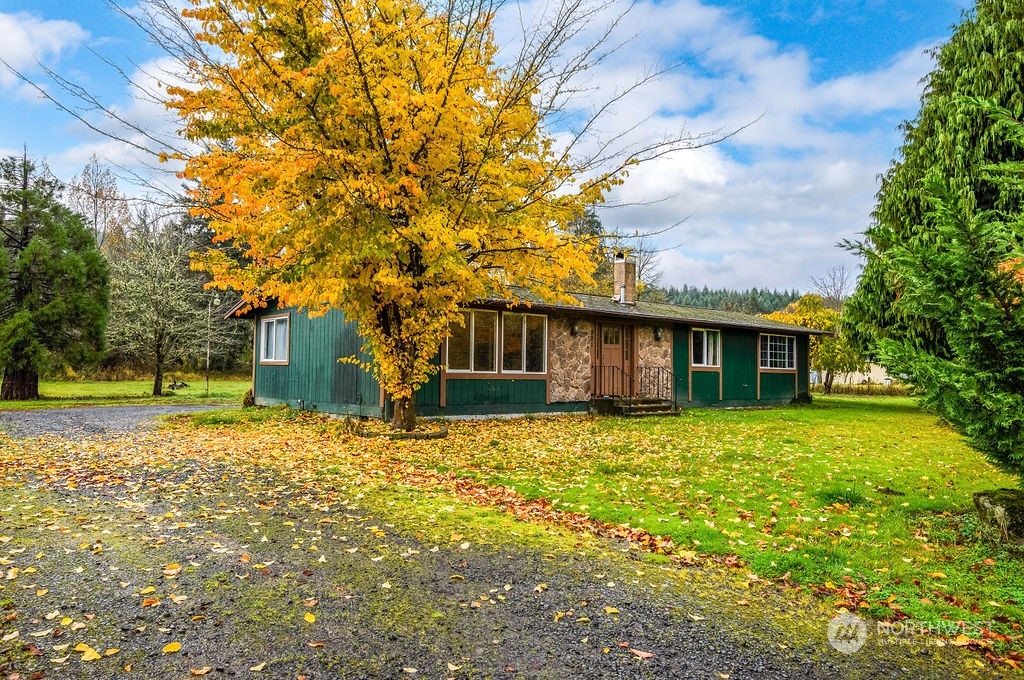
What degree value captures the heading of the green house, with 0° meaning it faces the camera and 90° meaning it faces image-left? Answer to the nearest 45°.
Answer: approximately 315°

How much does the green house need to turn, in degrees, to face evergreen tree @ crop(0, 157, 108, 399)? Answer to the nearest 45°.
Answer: approximately 135° to its right

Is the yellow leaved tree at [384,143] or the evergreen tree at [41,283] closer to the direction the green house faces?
the yellow leaved tree

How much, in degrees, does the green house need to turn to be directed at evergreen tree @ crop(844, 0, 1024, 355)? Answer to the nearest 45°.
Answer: approximately 45° to its left
